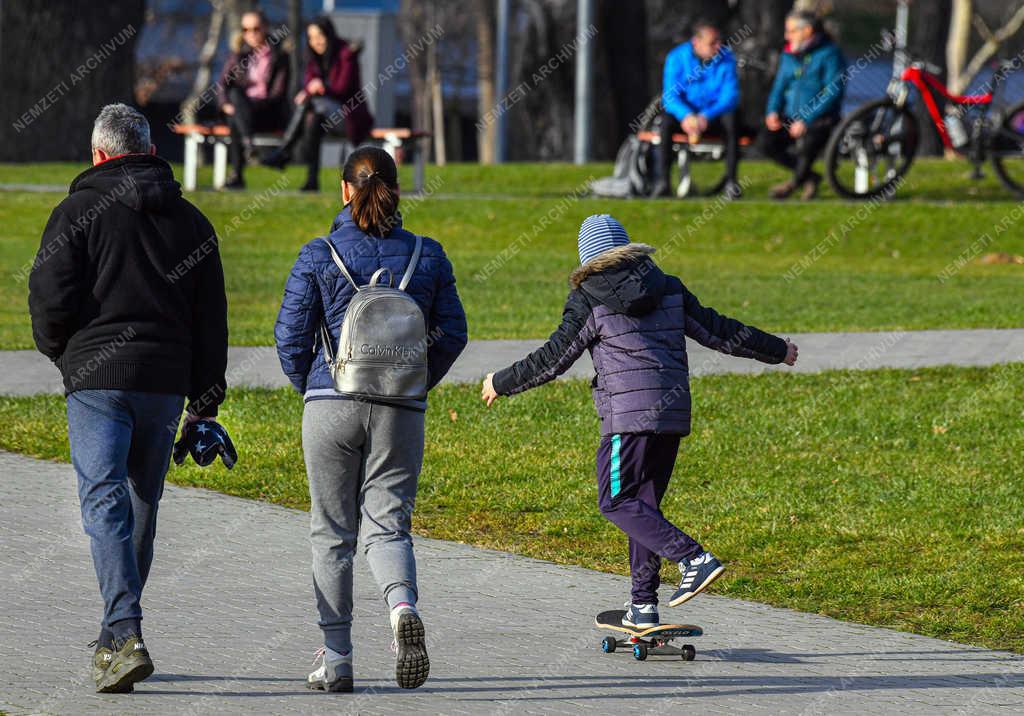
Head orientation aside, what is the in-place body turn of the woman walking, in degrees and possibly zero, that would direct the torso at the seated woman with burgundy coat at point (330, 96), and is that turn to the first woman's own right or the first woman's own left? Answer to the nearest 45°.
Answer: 0° — they already face them

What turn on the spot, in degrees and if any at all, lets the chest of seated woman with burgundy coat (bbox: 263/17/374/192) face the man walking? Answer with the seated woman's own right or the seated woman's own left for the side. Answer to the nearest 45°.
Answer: approximately 45° to the seated woman's own left

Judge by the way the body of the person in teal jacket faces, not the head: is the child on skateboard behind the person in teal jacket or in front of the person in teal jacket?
in front

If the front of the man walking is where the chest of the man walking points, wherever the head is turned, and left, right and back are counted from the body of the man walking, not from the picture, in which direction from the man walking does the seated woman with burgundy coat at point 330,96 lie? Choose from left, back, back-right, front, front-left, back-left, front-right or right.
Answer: front

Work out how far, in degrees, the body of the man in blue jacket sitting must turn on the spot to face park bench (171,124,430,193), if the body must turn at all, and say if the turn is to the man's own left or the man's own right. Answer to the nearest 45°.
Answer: approximately 90° to the man's own right

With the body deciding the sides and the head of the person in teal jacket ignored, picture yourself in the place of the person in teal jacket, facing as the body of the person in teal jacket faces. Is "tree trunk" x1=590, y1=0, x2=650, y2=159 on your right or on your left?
on your right

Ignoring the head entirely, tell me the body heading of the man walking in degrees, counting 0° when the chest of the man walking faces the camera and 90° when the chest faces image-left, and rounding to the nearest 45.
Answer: approximately 180°

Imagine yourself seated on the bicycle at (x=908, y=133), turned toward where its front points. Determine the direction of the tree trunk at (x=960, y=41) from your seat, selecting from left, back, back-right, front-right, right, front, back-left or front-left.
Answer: right

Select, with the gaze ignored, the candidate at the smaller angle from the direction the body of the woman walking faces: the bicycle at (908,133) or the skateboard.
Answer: the bicycle

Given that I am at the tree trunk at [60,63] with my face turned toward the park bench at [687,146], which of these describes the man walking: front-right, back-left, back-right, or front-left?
front-right

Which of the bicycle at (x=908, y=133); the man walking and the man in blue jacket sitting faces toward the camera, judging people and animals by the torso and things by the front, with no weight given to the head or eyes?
the man in blue jacket sitting

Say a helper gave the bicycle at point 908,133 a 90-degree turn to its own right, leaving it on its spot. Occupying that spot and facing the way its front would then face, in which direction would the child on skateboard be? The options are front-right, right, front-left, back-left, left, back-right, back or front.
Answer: back

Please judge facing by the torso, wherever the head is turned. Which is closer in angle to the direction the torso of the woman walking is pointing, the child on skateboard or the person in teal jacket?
the person in teal jacket

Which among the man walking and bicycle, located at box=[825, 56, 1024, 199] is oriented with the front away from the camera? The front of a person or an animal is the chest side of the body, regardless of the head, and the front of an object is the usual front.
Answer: the man walking

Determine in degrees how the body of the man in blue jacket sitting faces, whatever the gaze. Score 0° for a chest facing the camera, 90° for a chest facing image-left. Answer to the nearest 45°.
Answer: approximately 0°

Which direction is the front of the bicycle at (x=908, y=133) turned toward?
to the viewer's left

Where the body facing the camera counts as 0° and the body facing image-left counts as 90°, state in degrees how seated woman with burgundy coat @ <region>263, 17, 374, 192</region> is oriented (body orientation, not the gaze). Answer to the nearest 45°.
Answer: approximately 45°

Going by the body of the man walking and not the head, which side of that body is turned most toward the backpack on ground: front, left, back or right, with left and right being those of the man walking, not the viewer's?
front

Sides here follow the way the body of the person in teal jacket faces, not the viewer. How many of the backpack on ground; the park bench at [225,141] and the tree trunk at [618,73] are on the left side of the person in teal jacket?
0

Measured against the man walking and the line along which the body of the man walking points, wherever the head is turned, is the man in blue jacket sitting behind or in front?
in front

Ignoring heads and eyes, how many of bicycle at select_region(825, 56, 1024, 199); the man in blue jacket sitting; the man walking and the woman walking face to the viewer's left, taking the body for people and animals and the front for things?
1

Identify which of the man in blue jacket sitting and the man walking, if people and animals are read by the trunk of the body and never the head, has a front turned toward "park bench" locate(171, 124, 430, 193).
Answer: the man walking

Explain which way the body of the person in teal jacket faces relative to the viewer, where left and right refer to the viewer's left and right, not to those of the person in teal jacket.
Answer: facing the viewer and to the left of the viewer

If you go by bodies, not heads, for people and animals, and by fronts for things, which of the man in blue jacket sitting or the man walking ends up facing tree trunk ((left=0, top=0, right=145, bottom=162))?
the man walking
